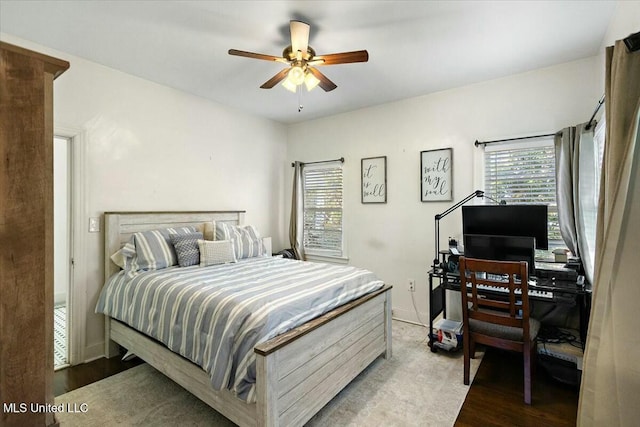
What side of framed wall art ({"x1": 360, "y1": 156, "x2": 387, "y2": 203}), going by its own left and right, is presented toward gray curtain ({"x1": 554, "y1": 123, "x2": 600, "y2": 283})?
left

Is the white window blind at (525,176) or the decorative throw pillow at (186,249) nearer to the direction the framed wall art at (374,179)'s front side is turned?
the decorative throw pillow

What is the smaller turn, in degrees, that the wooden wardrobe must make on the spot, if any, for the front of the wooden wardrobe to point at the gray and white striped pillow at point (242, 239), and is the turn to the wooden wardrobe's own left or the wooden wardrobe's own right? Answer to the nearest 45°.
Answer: approximately 45° to the wooden wardrobe's own left

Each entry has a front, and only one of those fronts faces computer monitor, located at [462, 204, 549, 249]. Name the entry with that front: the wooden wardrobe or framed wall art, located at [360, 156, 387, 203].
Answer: the wooden wardrobe

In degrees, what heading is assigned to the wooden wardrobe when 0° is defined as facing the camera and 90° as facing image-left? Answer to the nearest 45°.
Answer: approximately 270°

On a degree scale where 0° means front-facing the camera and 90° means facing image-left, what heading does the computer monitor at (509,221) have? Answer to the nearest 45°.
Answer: approximately 0°
